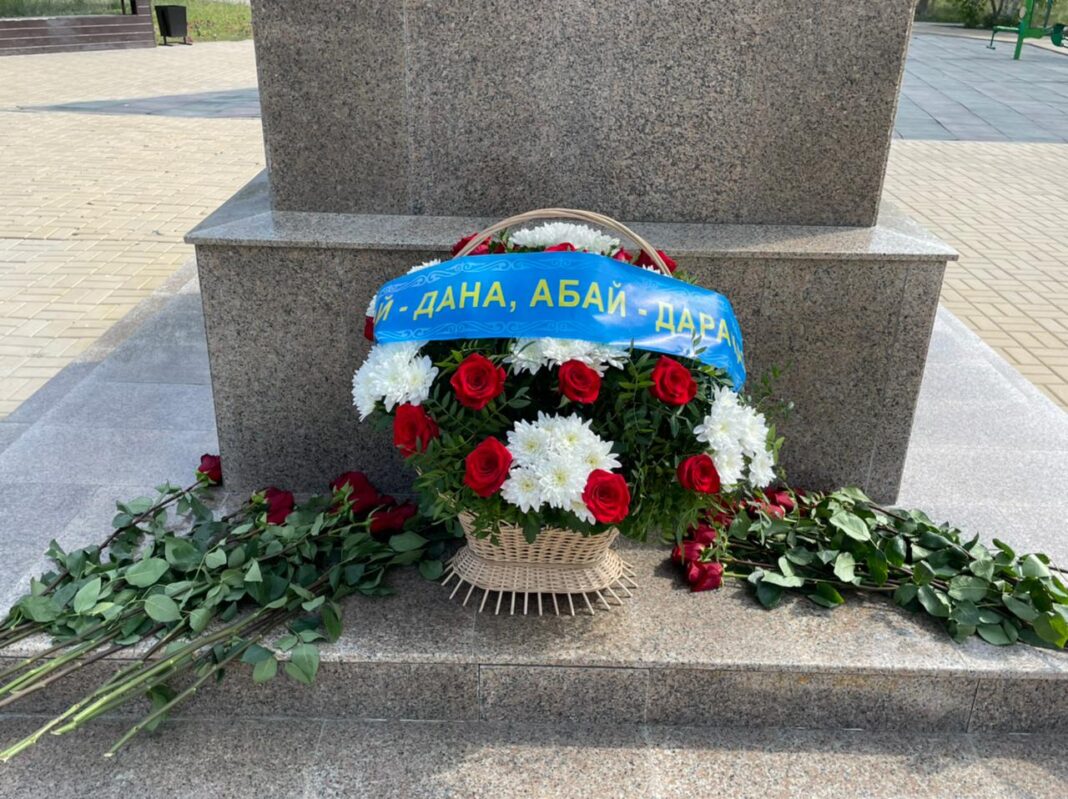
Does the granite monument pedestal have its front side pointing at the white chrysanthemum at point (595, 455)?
yes

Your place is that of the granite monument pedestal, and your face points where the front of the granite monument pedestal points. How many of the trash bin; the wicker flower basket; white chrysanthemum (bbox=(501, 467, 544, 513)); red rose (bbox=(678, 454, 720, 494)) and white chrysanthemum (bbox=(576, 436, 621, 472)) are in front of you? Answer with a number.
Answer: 4

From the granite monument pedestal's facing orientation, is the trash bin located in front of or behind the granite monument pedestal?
behind

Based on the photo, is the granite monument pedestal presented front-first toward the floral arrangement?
yes

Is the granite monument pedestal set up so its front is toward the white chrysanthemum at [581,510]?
yes

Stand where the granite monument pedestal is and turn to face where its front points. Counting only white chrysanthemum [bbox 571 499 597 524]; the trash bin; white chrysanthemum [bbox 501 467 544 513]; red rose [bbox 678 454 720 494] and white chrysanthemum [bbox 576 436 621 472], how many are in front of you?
4

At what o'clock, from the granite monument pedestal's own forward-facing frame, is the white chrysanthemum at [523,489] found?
The white chrysanthemum is roughly at 12 o'clock from the granite monument pedestal.

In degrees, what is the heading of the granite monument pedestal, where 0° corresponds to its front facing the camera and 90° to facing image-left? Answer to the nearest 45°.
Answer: approximately 0°

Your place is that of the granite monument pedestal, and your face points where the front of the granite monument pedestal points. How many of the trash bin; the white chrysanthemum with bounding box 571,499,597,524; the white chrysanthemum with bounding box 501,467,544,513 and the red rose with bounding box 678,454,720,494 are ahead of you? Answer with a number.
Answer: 3
